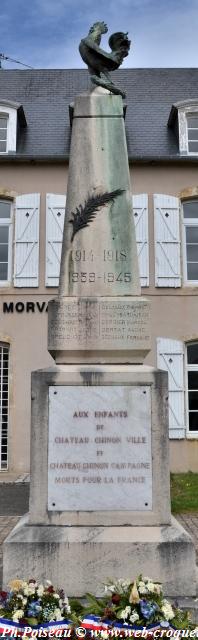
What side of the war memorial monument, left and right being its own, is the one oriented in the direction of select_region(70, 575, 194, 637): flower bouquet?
front

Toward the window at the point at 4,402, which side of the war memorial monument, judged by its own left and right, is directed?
back

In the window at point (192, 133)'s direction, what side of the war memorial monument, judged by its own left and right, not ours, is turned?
back

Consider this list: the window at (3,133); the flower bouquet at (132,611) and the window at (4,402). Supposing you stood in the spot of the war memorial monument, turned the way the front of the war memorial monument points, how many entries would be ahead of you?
1
